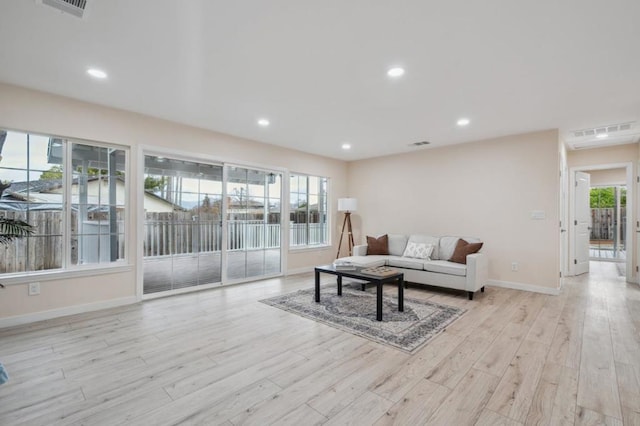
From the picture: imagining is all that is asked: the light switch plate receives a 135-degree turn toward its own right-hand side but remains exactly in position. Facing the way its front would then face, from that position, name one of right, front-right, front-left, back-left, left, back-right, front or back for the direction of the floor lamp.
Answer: front-left

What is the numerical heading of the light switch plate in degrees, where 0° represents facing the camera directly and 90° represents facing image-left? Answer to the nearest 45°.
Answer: approximately 0°

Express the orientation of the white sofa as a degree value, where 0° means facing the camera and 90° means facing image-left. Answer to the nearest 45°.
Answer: approximately 45°

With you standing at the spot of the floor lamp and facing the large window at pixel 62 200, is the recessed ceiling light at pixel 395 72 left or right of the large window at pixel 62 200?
left

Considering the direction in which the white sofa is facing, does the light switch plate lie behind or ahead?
behind

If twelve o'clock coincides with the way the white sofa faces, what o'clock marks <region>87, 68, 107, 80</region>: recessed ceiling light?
The recessed ceiling light is roughly at 12 o'clock from the white sofa.

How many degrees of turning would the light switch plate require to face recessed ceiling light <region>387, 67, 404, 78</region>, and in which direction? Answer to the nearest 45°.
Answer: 0° — it already faces it

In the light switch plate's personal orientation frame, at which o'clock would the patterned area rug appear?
The patterned area rug is roughly at 1 o'clock from the light switch plate.
